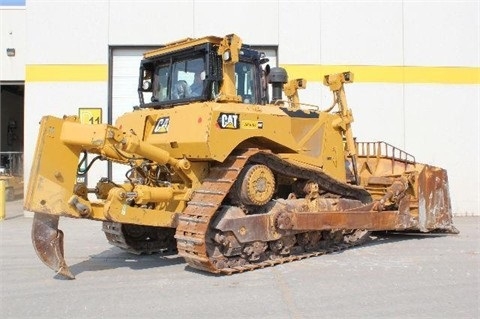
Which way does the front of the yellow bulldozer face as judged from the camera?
facing away from the viewer and to the right of the viewer

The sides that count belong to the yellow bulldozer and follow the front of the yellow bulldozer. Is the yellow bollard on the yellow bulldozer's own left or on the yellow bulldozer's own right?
on the yellow bulldozer's own left
